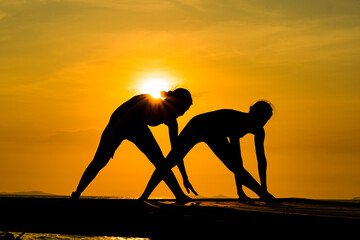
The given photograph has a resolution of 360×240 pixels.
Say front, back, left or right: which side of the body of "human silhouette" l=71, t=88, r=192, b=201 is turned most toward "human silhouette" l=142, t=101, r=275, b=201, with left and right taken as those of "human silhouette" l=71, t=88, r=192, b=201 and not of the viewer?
front

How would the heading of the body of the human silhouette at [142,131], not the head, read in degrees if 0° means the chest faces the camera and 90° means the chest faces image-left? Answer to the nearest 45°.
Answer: approximately 270°

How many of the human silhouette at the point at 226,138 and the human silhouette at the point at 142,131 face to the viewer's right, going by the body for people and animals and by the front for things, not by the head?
2

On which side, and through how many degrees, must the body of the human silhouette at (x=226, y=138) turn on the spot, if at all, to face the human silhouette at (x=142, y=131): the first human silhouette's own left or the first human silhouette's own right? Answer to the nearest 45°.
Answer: approximately 180°

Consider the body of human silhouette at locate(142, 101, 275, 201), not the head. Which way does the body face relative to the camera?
to the viewer's right
